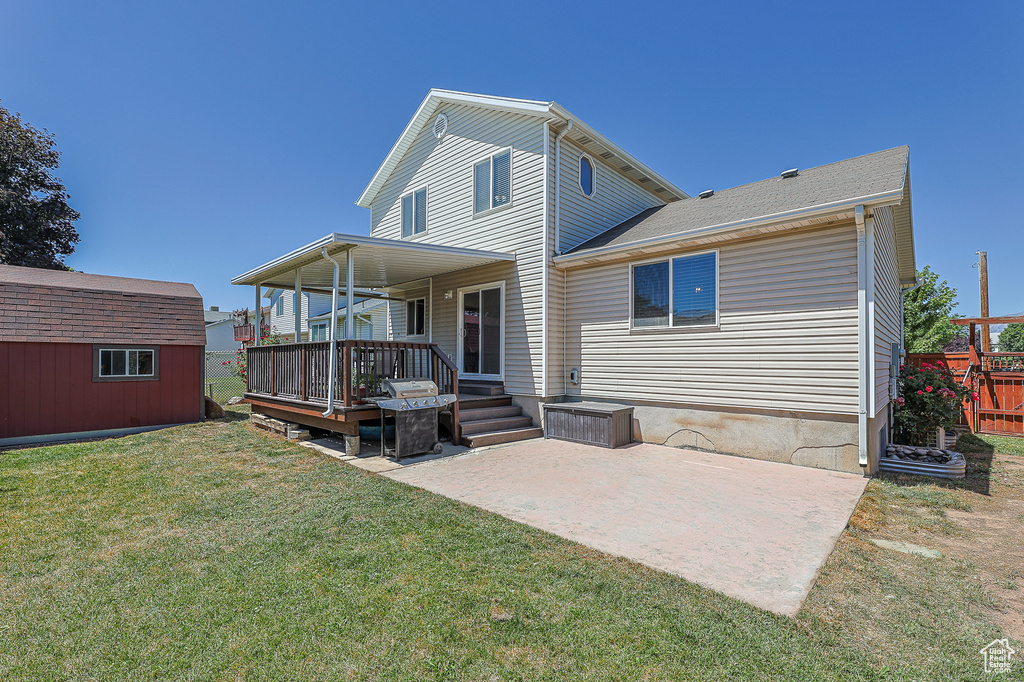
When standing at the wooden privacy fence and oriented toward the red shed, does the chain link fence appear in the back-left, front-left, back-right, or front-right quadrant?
front-right

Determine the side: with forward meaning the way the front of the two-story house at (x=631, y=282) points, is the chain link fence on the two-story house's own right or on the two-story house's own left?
on the two-story house's own left

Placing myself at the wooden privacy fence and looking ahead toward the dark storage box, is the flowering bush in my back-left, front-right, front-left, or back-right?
front-left

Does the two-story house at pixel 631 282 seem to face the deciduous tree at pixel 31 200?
no

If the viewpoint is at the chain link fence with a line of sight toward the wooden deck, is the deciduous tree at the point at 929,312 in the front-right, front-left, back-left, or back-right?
front-left

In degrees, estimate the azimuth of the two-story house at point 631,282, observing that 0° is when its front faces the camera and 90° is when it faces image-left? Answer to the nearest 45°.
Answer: approximately 225°
